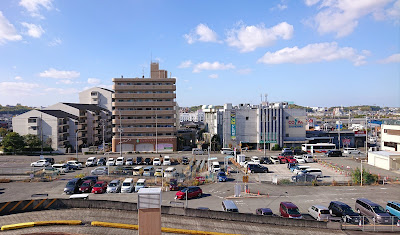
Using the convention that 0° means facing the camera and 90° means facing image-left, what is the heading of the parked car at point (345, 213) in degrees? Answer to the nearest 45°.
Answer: approximately 315°

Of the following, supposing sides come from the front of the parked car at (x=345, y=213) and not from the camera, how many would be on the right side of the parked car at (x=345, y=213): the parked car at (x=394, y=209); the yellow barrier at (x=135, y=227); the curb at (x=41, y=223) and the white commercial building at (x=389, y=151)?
2

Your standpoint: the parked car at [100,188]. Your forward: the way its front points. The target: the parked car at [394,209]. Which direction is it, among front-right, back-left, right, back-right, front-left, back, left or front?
left

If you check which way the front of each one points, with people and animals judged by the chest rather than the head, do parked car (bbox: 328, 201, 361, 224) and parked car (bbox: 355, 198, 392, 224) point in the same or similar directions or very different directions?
same or similar directions

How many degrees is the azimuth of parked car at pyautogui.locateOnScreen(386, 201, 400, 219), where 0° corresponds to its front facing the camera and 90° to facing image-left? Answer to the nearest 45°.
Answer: approximately 315°

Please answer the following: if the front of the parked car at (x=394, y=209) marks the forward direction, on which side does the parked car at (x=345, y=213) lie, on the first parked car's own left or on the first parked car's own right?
on the first parked car's own right

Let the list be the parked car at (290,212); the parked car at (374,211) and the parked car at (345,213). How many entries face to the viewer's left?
0

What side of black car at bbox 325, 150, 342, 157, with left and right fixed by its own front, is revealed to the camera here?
left

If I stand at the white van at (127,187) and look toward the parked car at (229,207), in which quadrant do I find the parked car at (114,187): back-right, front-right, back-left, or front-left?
back-right

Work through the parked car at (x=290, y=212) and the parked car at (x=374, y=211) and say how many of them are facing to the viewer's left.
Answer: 0

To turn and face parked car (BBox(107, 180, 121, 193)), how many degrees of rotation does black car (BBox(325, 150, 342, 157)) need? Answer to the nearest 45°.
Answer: approximately 45° to its left

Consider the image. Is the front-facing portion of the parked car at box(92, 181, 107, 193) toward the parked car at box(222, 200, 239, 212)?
no

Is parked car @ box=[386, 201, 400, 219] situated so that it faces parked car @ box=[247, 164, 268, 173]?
no

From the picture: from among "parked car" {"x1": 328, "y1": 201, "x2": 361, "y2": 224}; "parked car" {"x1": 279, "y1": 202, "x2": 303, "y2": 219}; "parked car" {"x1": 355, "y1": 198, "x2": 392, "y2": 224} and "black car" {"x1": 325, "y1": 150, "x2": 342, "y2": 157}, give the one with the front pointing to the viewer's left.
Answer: the black car

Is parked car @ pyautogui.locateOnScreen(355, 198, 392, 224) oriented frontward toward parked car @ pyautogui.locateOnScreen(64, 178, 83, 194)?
no

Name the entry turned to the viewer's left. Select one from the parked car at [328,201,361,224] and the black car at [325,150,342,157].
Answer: the black car

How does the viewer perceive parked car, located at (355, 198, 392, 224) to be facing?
facing the viewer and to the right of the viewer

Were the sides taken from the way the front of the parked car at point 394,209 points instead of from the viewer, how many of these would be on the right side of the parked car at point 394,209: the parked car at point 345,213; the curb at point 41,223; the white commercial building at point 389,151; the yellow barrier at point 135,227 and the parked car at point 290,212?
4
